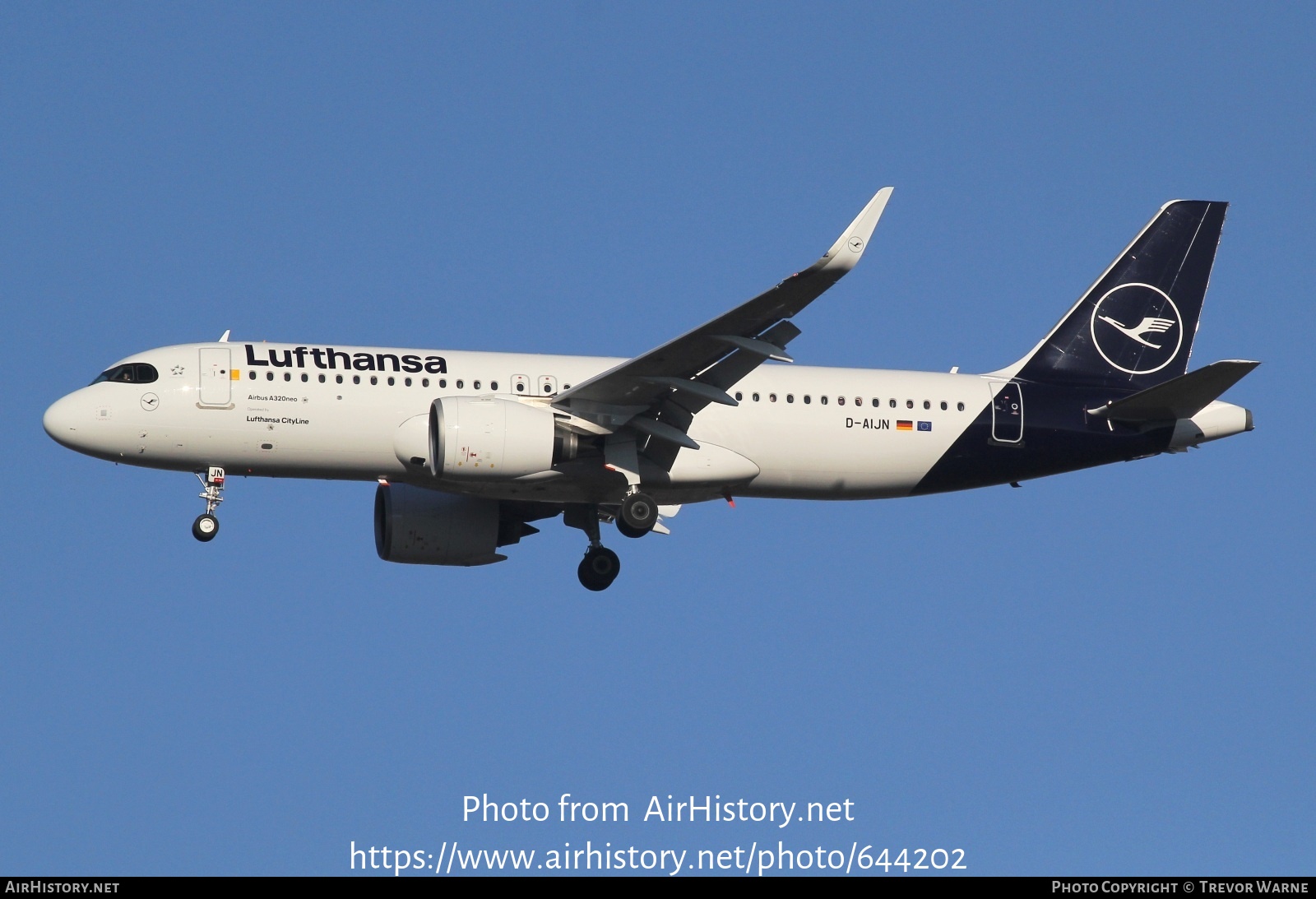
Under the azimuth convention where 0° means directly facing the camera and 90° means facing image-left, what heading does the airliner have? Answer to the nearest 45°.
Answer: approximately 90°
